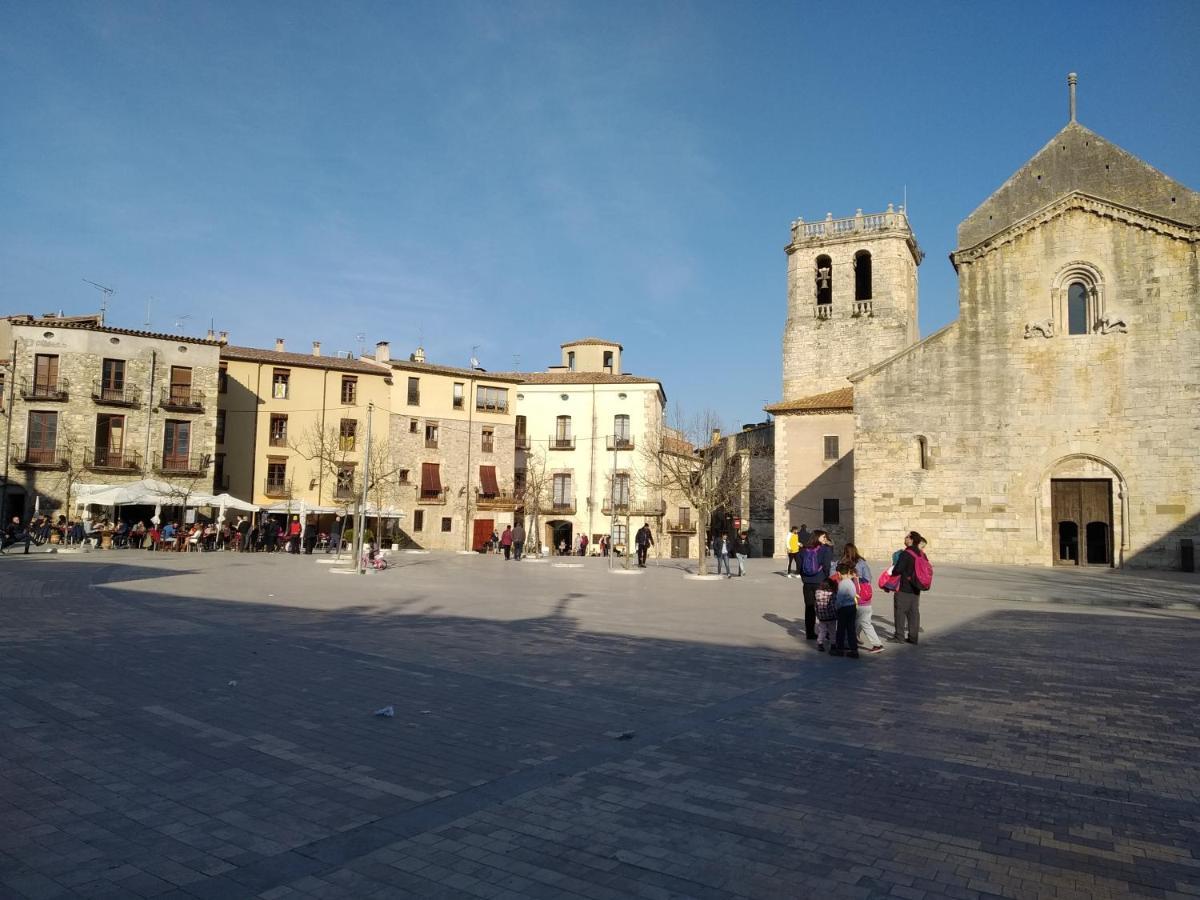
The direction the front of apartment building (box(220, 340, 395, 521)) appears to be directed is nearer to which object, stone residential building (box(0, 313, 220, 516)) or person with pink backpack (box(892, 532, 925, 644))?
the person with pink backpack

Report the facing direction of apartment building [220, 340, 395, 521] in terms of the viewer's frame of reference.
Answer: facing the viewer

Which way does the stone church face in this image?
toward the camera

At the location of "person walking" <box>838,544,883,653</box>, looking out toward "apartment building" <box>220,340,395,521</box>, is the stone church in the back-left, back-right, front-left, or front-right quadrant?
front-right

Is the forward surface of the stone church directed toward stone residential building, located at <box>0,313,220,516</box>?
no

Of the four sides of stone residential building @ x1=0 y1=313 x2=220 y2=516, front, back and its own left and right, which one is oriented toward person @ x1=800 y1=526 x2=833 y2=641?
front

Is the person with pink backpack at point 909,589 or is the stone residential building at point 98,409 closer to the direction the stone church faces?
the person with pink backpack

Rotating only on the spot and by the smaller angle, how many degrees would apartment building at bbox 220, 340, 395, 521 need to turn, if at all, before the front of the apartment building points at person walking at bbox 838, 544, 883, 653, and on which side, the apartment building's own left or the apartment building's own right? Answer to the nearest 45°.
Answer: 0° — it already faces them

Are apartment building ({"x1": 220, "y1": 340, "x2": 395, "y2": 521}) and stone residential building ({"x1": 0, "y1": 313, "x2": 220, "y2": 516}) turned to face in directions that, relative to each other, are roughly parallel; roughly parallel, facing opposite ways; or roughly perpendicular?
roughly parallel

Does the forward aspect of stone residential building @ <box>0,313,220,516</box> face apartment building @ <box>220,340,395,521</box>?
no

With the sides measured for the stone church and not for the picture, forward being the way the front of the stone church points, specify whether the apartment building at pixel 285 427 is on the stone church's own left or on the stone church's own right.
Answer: on the stone church's own right

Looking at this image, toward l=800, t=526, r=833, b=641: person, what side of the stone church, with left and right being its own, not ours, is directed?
front

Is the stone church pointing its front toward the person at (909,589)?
yes

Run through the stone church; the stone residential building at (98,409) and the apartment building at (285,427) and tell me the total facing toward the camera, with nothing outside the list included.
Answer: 3

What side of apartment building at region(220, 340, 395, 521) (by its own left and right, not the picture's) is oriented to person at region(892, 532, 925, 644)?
front

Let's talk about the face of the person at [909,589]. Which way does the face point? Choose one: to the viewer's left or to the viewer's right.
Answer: to the viewer's left
